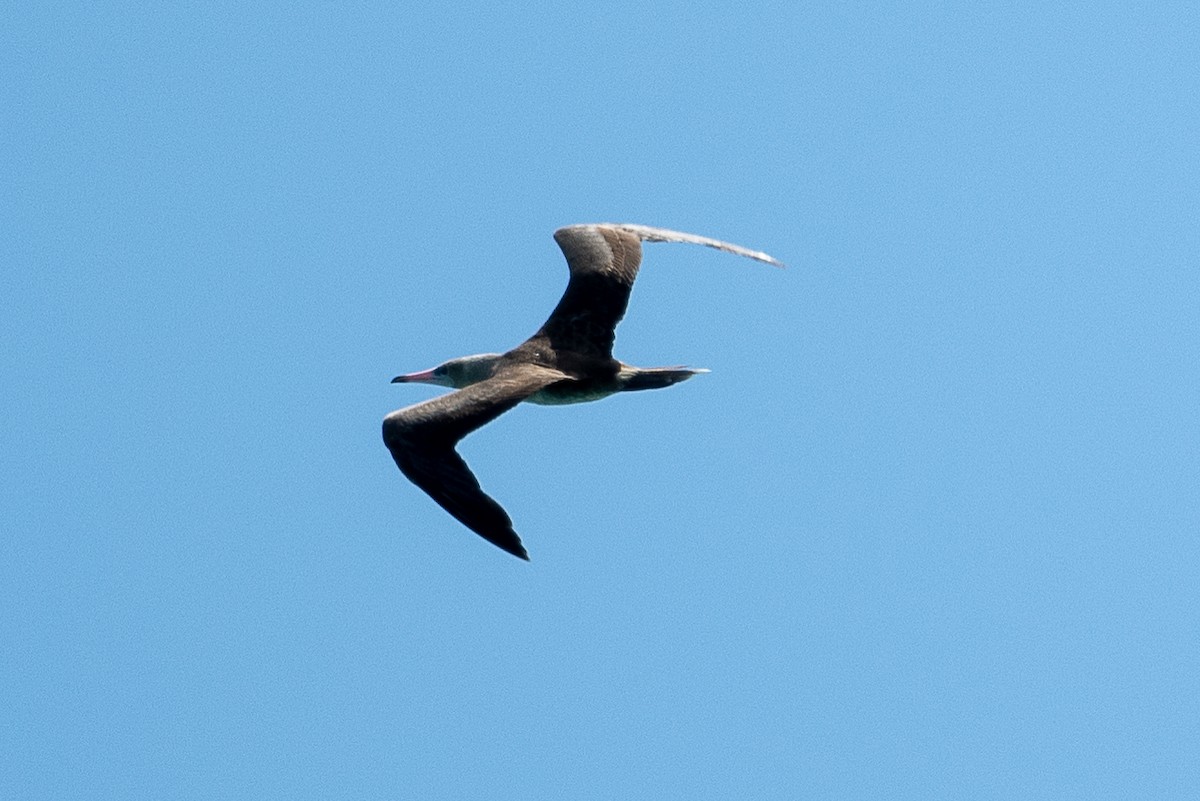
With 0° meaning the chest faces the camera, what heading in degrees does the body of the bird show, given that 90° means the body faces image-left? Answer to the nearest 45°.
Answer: approximately 90°
